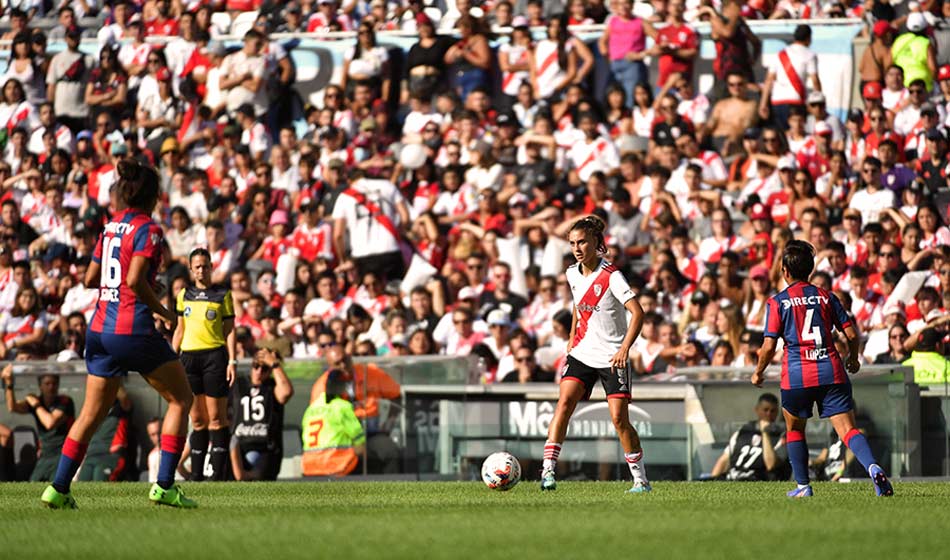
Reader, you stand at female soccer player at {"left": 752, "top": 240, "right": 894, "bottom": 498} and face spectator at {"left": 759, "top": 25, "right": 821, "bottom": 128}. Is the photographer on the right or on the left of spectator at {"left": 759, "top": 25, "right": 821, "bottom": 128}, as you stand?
left

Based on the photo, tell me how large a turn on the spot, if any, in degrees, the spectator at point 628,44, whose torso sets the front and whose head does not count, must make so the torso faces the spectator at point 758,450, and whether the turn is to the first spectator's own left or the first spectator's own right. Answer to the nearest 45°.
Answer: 0° — they already face them

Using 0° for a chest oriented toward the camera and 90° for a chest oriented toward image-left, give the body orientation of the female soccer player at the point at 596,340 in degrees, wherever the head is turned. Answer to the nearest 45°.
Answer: approximately 45°

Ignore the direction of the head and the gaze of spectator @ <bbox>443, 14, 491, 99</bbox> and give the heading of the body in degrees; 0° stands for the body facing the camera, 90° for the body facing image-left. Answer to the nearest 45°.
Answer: approximately 45°

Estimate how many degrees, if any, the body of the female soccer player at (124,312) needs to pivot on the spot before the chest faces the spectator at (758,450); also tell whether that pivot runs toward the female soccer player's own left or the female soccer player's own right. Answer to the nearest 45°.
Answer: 0° — they already face them

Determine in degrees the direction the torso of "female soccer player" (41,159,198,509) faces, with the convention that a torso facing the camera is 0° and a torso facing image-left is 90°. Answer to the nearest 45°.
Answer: approximately 225°

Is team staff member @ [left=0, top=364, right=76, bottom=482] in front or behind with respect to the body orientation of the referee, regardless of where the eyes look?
behind
